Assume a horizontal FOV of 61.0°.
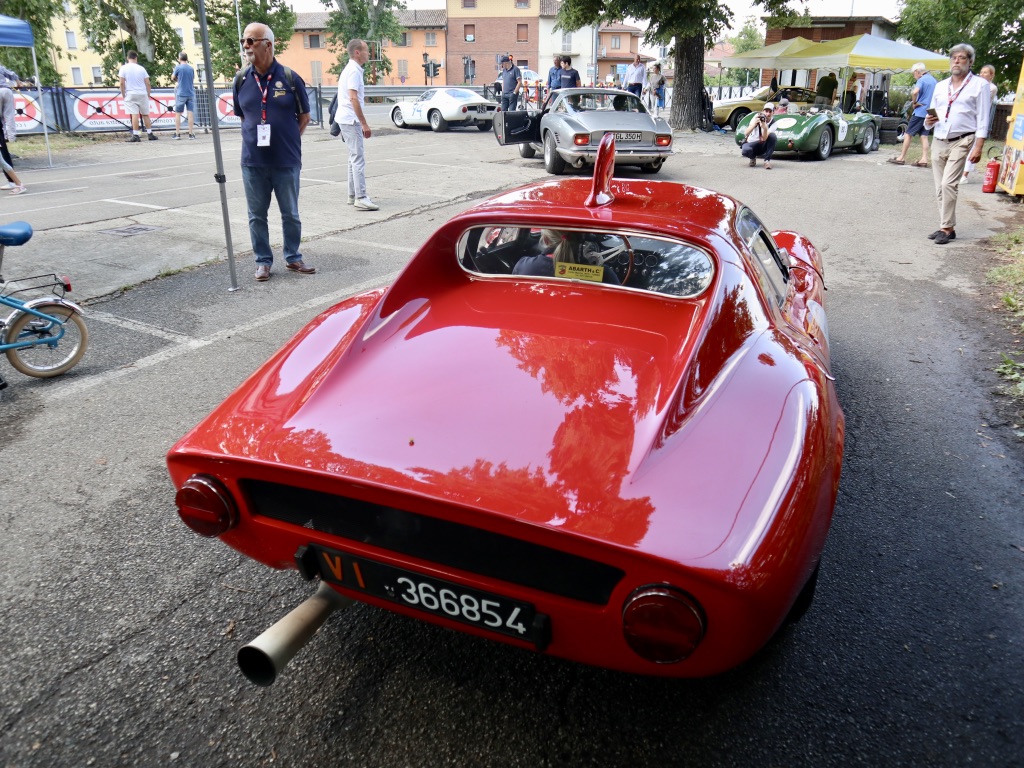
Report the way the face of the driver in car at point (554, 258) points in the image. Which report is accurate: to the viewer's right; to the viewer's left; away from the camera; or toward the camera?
away from the camera

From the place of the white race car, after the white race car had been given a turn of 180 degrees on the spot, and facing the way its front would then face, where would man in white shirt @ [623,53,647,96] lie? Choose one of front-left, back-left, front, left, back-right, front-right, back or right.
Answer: front-left

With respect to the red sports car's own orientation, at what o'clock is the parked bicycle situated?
The parked bicycle is roughly at 9 o'clock from the red sports car.

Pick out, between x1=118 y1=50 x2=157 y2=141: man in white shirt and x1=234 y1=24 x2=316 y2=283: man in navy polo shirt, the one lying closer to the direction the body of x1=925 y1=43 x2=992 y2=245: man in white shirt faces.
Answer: the man in navy polo shirt

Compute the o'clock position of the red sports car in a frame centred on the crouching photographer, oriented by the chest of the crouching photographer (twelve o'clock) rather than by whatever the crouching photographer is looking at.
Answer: The red sports car is roughly at 12 o'clock from the crouching photographer.

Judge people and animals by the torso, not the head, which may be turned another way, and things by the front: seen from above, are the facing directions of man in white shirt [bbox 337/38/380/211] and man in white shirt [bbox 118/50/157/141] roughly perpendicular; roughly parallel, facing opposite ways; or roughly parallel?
roughly perpendicular

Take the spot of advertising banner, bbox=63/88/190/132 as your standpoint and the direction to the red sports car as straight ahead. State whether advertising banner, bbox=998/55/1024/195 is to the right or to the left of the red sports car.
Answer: left

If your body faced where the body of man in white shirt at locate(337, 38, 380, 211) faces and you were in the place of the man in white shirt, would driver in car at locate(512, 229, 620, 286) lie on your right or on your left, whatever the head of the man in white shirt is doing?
on your right

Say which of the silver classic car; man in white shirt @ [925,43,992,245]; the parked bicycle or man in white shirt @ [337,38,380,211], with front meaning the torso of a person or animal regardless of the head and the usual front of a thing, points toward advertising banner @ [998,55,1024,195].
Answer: man in white shirt @ [337,38,380,211]

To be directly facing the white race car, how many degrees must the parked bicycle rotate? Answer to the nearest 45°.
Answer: approximately 135° to its right
